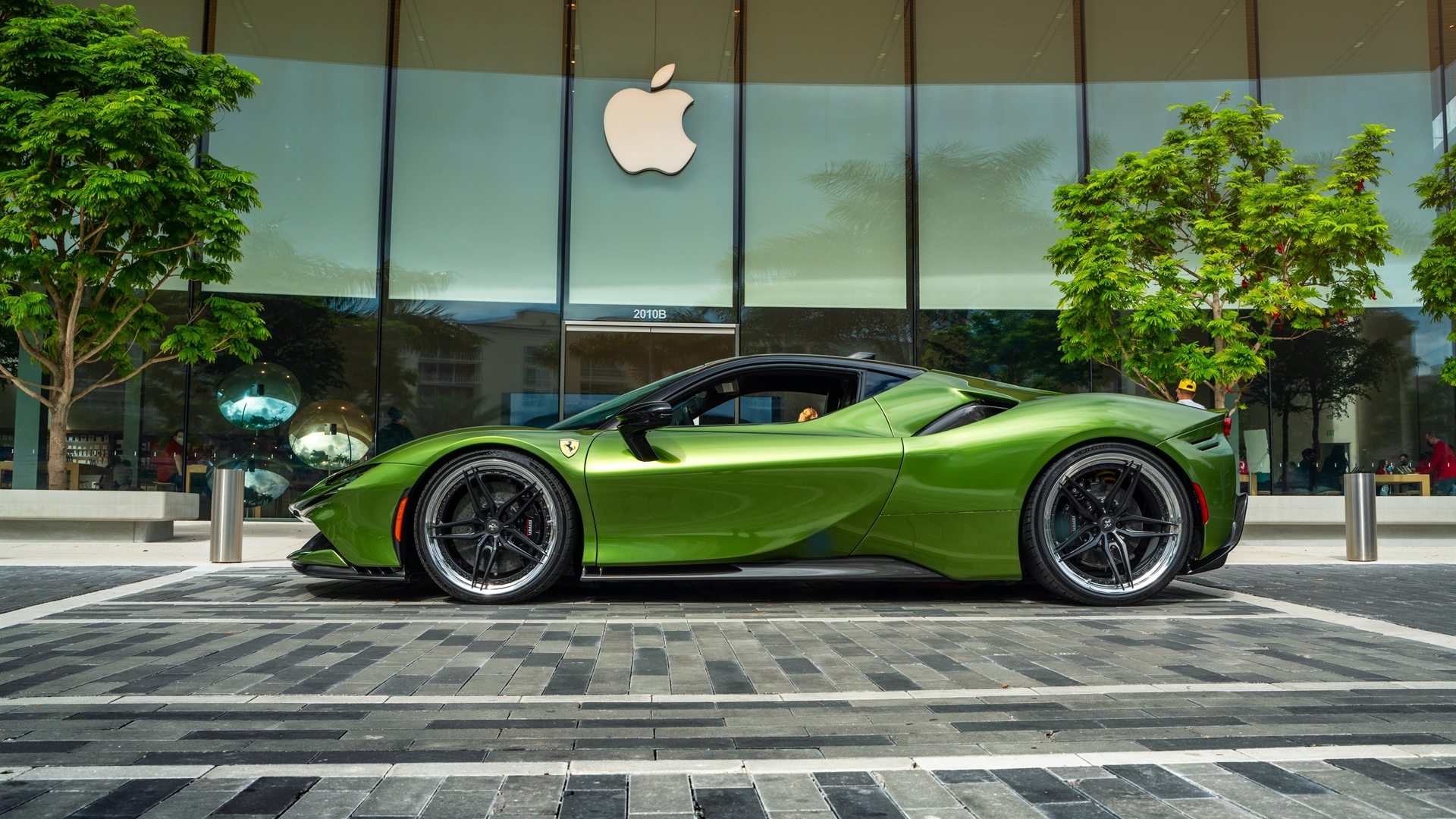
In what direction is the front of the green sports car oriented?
to the viewer's left

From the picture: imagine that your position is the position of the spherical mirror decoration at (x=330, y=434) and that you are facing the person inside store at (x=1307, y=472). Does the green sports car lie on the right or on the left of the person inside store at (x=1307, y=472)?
right

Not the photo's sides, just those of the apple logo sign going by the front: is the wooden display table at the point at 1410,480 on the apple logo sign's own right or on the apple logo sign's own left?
on the apple logo sign's own left

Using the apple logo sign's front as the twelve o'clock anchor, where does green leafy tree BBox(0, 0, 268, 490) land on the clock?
The green leafy tree is roughly at 2 o'clock from the apple logo sign.

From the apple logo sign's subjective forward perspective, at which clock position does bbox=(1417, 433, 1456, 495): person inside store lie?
The person inside store is roughly at 9 o'clock from the apple logo sign.

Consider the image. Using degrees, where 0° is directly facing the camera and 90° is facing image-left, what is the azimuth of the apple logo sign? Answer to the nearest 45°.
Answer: approximately 0°

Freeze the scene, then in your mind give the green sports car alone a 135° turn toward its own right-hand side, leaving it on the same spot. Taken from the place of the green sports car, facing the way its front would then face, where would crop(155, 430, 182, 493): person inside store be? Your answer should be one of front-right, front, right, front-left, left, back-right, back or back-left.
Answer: left

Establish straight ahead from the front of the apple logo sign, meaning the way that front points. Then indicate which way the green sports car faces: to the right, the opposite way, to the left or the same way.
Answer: to the right

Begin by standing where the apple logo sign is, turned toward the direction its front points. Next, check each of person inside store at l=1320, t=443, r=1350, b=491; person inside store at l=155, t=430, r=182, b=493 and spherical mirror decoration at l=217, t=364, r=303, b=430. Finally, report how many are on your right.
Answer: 2

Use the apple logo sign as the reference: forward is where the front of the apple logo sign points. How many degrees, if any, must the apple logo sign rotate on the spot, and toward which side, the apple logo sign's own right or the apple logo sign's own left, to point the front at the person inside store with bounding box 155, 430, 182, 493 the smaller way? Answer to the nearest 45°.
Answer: approximately 90° to the apple logo sign's own right

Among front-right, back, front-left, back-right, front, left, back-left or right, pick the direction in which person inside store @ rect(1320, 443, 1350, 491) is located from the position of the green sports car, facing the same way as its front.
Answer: back-right

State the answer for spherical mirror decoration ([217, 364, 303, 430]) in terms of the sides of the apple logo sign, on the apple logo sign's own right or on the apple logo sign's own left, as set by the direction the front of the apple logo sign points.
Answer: on the apple logo sign's own right
